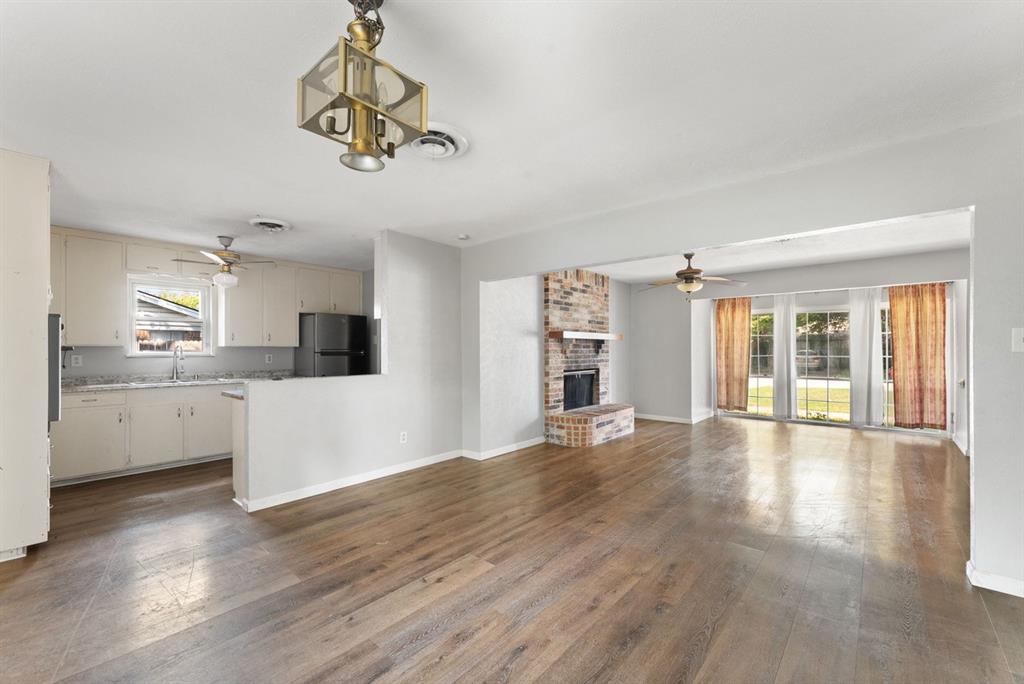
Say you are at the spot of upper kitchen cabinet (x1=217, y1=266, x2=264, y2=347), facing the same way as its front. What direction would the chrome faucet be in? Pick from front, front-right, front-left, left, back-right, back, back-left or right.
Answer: right

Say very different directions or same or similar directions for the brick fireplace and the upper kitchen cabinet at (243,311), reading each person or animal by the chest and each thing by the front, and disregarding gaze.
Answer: same or similar directions

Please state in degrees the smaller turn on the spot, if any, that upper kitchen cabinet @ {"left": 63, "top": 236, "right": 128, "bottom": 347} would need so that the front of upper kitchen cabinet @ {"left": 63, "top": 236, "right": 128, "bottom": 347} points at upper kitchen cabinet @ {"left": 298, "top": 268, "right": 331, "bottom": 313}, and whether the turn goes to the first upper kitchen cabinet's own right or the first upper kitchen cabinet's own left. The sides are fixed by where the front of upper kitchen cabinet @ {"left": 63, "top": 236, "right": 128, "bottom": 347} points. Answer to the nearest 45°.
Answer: approximately 90° to the first upper kitchen cabinet's own left

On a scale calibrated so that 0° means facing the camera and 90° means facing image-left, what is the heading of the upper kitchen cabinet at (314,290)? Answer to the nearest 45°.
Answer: approximately 0°

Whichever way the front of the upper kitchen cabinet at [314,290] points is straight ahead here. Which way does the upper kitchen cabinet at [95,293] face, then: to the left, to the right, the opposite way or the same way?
the same way

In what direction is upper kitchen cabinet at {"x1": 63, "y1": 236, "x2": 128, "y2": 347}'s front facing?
toward the camera

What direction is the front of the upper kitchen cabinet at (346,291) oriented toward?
toward the camera

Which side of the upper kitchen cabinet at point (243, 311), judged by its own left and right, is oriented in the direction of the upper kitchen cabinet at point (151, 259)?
right

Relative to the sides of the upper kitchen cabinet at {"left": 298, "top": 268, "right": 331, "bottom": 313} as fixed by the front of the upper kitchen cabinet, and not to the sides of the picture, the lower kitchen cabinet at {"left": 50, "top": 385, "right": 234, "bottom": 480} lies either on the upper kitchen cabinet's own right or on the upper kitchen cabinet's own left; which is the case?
on the upper kitchen cabinet's own right

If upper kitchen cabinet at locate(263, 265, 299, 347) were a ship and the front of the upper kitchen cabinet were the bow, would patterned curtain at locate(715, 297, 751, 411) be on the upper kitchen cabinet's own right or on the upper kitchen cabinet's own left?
on the upper kitchen cabinet's own left

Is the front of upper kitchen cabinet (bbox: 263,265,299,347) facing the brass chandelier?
yes

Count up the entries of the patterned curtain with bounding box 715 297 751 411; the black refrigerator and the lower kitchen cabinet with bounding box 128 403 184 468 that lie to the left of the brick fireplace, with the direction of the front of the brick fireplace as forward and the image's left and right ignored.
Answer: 1

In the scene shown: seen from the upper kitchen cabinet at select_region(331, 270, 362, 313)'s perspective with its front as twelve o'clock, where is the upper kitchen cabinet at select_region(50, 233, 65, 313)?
the upper kitchen cabinet at select_region(50, 233, 65, 313) is roughly at 2 o'clock from the upper kitchen cabinet at select_region(331, 270, 362, 313).

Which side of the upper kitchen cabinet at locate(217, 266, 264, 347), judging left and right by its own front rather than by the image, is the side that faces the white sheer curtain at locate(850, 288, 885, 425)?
left

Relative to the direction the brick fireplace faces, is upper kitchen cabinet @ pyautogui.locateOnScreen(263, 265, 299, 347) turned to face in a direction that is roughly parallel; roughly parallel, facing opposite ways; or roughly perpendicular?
roughly parallel
